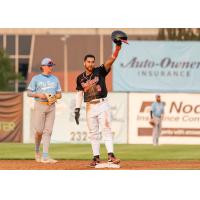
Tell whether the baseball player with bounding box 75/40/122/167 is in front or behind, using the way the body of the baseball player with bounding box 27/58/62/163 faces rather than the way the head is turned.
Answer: in front

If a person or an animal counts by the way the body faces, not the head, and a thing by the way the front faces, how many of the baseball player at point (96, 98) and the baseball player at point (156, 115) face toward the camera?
2

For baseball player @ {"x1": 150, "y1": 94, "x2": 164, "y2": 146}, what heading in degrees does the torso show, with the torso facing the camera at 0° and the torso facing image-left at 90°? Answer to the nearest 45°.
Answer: approximately 0°

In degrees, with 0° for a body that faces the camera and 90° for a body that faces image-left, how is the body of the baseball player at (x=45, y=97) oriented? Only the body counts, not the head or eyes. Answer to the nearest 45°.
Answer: approximately 315°

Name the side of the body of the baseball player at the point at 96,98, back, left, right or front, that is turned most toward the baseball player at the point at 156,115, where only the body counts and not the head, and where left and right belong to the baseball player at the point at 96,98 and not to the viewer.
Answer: back

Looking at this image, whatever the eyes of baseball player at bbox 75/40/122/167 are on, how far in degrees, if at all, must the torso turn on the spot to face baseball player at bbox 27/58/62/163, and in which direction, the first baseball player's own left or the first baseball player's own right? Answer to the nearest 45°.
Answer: approximately 135° to the first baseball player's own right

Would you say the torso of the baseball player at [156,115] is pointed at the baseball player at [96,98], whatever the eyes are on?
yes

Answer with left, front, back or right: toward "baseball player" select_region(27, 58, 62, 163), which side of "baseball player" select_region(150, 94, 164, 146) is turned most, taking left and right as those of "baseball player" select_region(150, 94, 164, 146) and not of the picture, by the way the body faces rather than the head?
front
